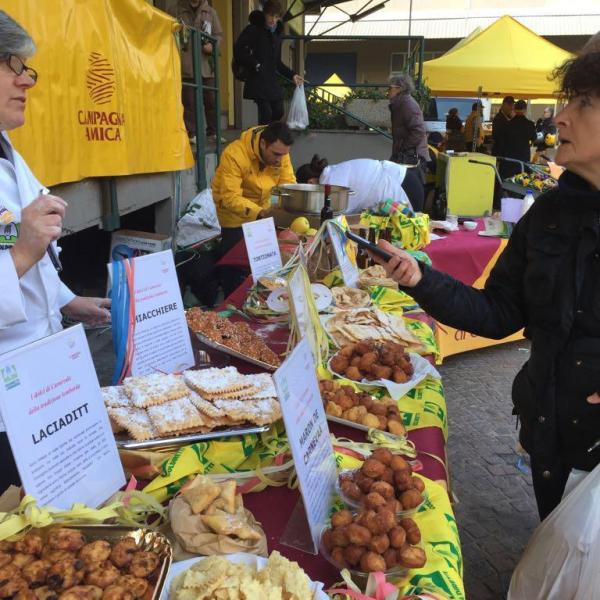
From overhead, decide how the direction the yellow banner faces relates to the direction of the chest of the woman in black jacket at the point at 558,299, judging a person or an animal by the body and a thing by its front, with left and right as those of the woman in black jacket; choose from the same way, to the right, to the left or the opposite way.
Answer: to the left

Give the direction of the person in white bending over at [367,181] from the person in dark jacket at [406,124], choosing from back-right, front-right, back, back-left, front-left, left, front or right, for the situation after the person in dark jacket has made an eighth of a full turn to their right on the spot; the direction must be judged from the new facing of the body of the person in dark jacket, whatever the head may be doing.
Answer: back-left

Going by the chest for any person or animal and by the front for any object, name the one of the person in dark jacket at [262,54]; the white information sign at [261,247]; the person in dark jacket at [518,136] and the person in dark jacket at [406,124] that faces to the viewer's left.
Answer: the person in dark jacket at [406,124]

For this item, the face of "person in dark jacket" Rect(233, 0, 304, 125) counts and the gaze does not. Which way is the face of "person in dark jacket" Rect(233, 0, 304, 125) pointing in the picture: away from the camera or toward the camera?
toward the camera

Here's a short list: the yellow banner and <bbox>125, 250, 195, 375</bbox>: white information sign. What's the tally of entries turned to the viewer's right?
0

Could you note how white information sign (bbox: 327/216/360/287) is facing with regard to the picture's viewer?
facing the viewer and to the right of the viewer

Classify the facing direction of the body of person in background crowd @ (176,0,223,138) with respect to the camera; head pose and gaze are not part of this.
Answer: toward the camera

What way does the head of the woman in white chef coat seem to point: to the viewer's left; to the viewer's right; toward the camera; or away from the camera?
to the viewer's right

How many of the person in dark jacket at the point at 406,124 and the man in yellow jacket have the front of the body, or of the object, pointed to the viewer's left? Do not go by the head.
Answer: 1

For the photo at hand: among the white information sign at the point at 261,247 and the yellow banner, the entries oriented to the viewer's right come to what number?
0

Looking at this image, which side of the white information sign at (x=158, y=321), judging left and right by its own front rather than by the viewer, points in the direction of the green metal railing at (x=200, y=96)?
back

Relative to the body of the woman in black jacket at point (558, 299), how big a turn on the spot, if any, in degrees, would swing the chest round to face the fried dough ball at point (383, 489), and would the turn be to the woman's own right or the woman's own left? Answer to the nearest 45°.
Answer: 0° — they already face it
